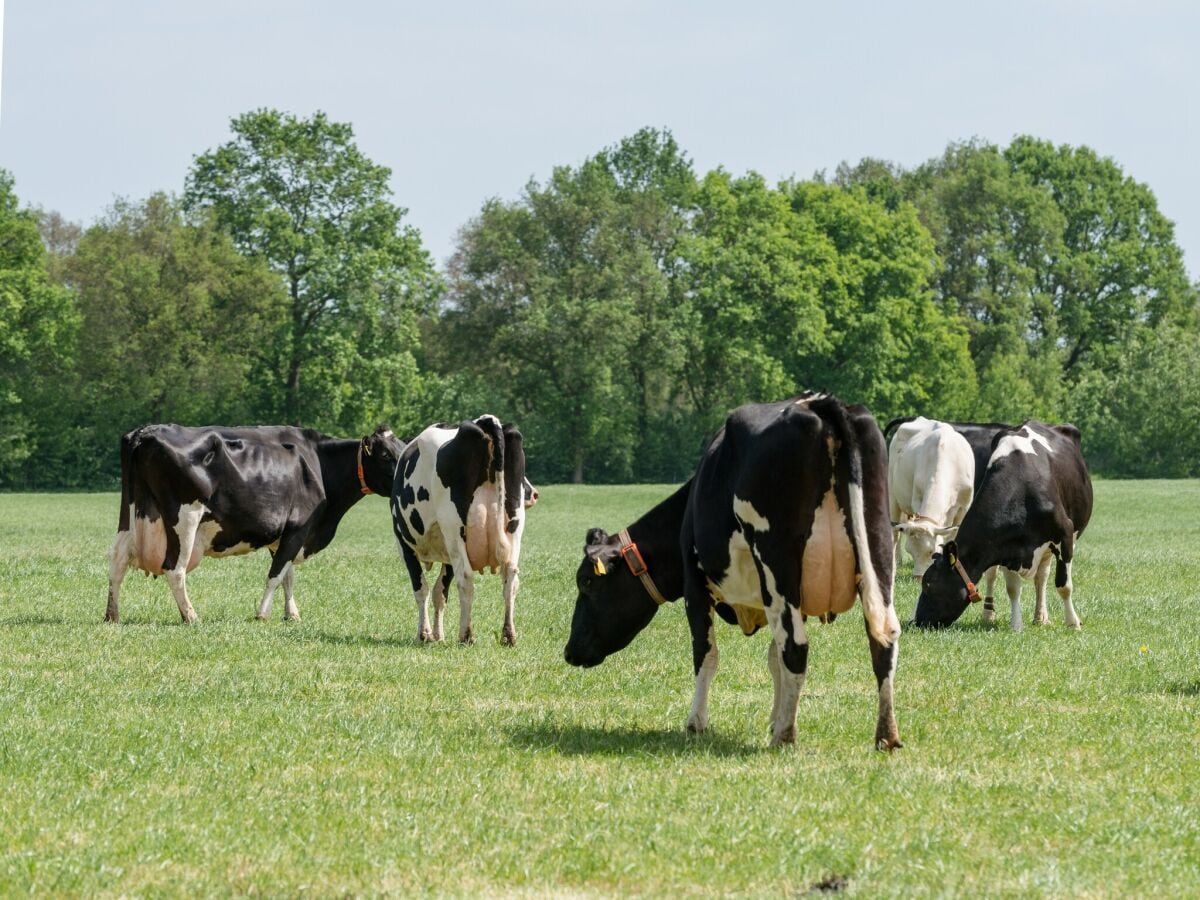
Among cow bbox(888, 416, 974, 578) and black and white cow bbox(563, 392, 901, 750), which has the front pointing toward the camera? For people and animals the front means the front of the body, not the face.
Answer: the cow

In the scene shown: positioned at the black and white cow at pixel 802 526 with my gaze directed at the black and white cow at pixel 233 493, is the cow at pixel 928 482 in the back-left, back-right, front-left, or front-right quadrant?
front-right

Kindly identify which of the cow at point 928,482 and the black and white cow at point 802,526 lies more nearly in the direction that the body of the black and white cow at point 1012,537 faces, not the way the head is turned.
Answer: the black and white cow

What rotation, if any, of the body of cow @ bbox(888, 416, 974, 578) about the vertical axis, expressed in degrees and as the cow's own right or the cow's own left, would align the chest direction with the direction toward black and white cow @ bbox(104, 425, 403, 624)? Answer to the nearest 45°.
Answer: approximately 45° to the cow's own right

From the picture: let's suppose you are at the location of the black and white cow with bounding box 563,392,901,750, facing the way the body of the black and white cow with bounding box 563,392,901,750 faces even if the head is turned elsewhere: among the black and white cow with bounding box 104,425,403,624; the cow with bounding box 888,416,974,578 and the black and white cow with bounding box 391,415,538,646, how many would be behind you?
0

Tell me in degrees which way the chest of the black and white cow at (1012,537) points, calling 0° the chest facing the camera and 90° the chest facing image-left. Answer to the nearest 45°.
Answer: approximately 45°

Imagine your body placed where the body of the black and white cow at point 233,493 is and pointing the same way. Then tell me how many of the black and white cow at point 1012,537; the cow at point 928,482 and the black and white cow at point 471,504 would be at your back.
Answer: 0

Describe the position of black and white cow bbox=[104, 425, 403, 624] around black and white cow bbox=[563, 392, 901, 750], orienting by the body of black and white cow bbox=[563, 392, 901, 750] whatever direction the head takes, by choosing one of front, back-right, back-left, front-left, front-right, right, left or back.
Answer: front

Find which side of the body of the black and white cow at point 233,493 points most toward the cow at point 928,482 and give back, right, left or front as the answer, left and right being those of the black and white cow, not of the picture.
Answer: front

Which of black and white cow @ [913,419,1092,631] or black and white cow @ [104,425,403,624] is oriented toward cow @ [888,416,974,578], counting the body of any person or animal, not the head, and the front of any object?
black and white cow @ [104,425,403,624]

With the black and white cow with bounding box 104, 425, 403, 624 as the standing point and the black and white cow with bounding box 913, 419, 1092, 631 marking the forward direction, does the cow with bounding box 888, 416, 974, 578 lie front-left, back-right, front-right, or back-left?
front-left

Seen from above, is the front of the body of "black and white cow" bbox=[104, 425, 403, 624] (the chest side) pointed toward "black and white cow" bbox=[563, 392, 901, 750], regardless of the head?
no

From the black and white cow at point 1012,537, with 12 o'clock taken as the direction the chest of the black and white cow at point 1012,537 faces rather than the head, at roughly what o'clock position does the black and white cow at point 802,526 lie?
the black and white cow at point 802,526 is roughly at 11 o'clock from the black and white cow at point 1012,537.

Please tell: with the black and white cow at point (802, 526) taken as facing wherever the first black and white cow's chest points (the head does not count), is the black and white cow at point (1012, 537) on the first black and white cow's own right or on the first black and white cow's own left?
on the first black and white cow's own right

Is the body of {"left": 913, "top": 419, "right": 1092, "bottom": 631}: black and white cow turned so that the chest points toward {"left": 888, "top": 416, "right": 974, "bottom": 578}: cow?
no

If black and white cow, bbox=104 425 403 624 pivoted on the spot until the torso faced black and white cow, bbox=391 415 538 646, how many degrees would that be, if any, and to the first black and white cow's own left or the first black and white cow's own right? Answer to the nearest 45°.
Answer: approximately 45° to the first black and white cow's own right

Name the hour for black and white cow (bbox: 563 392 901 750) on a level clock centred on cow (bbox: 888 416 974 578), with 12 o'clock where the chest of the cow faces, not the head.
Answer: The black and white cow is roughly at 12 o'clock from the cow.

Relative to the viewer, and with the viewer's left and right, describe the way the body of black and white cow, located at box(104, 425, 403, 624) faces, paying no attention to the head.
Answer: facing to the right of the viewer

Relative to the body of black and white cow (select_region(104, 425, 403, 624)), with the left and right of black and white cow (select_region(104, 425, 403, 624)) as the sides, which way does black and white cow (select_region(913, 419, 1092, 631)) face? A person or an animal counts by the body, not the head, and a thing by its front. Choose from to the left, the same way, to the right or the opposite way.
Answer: the opposite way

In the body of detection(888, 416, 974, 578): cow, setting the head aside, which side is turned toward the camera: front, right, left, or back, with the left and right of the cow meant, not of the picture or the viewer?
front
